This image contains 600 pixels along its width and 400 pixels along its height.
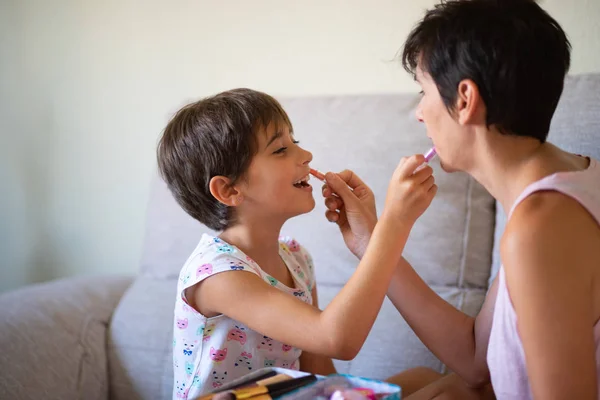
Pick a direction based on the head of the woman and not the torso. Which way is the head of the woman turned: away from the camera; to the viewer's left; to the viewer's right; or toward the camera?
to the viewer's left

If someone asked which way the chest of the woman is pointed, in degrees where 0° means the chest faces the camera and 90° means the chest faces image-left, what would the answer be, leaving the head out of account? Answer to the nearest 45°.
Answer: approximately 90°

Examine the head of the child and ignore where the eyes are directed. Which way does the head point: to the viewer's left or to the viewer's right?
to the viewer's right
